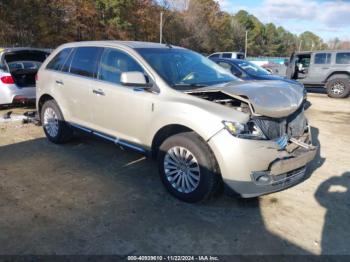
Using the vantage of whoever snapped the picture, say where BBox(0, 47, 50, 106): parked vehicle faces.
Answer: facing away from the viewer and to the left of the viewer

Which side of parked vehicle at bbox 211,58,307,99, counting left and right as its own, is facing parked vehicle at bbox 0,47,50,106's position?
right

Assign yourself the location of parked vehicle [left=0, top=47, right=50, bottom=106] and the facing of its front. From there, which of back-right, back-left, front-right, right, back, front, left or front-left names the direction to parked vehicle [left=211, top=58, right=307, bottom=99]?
back-right

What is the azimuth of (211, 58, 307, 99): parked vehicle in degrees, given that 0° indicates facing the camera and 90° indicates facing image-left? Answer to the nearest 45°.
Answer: approximately 315°

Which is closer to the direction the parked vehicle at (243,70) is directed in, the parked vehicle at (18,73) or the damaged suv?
the damaged suv

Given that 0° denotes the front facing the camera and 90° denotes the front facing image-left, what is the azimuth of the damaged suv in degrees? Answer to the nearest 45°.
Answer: approximately 315°

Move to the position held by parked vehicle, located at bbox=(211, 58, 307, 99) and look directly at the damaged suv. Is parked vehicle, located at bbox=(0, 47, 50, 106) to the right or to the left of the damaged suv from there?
right

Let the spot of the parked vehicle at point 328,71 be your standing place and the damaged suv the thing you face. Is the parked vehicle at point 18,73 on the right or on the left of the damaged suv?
right
